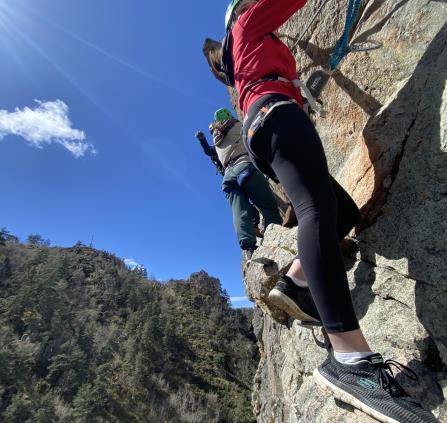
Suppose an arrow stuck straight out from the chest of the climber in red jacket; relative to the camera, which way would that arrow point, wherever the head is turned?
to the viewer's right
